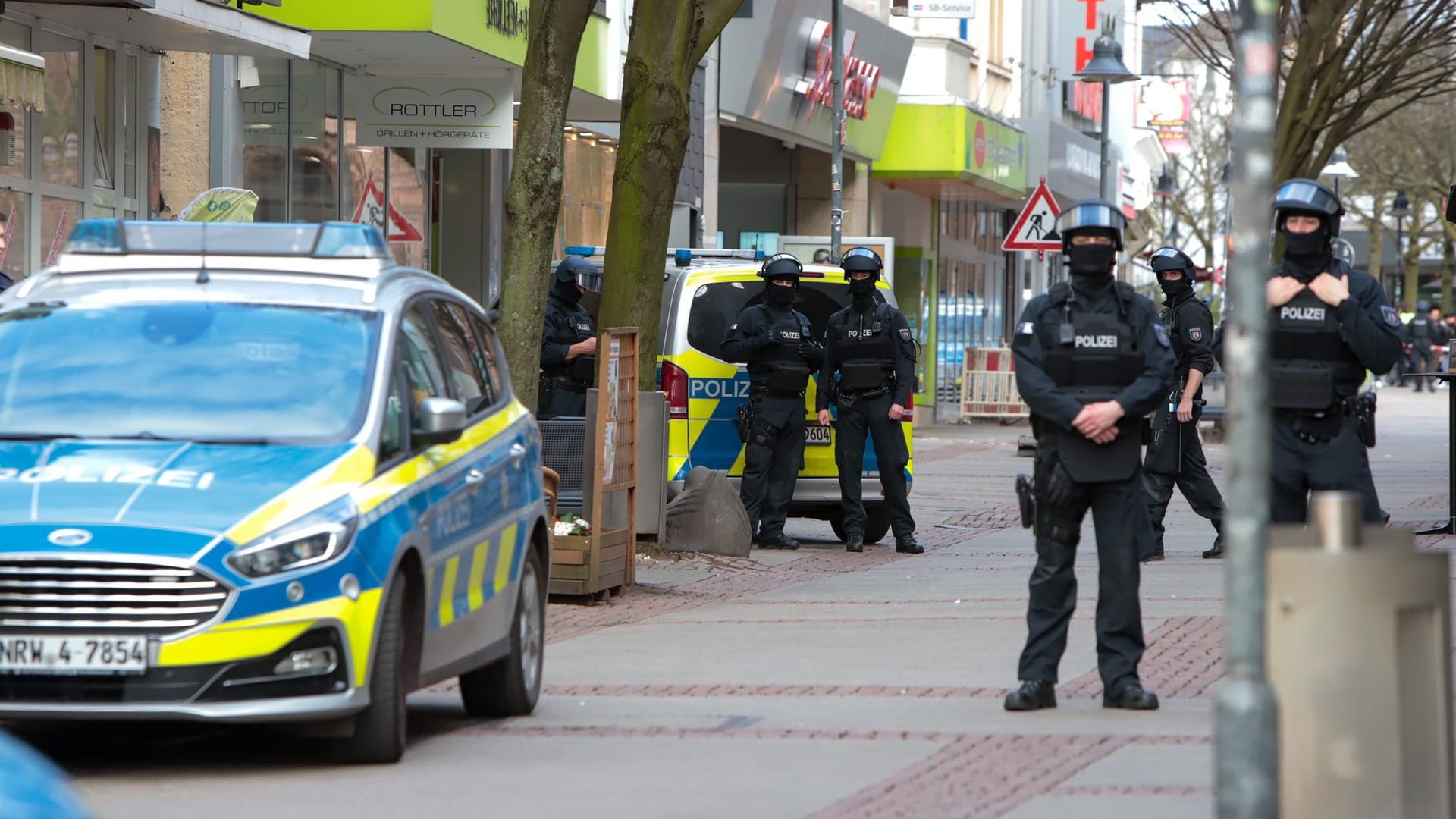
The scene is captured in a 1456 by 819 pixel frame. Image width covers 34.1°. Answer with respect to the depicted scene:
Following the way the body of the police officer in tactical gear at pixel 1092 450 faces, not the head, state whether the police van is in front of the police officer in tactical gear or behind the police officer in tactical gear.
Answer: behind

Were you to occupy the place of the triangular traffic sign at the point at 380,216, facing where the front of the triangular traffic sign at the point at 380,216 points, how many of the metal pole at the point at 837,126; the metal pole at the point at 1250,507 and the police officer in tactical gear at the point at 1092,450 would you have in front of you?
2

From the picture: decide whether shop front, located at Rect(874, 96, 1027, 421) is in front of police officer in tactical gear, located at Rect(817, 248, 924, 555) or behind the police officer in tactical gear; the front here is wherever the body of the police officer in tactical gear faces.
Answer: behind

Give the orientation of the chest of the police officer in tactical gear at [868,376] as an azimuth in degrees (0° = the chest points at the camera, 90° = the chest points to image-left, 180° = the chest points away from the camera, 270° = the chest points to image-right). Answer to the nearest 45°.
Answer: approximately 0°

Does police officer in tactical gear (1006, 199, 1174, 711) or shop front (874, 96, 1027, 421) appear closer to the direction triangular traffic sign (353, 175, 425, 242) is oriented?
the police officer in tactical gear

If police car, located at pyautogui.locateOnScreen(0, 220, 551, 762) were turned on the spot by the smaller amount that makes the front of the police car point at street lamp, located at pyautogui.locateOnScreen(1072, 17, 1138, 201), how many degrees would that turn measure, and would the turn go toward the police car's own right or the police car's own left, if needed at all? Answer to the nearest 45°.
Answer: approximately 180°

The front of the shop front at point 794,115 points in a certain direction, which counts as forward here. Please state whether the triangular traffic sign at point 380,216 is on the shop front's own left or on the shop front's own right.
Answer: on the shop front's own right

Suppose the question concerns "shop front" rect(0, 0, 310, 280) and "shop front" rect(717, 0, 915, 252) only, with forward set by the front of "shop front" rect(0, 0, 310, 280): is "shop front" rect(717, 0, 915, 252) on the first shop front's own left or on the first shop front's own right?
on the first shop front's own left

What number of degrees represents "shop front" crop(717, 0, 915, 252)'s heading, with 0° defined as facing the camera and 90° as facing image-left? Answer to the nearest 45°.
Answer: approximately 315°

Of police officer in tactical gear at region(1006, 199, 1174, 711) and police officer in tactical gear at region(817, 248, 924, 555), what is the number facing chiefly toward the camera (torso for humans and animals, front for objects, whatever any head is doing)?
2
